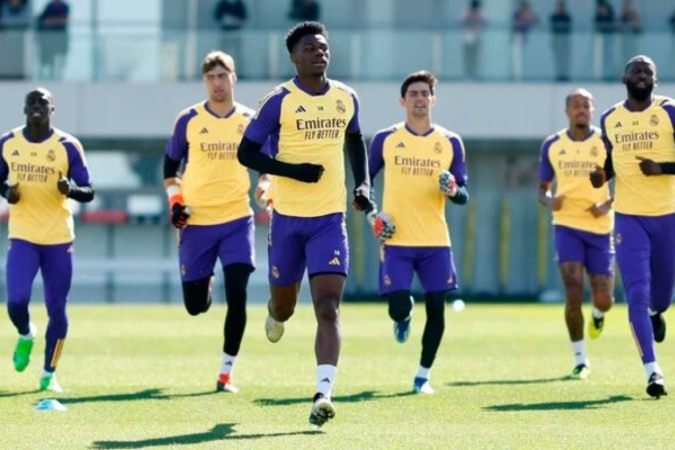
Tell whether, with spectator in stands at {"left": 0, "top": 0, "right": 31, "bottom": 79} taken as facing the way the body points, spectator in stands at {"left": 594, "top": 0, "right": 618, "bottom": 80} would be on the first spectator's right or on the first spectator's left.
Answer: on the first spectator's left

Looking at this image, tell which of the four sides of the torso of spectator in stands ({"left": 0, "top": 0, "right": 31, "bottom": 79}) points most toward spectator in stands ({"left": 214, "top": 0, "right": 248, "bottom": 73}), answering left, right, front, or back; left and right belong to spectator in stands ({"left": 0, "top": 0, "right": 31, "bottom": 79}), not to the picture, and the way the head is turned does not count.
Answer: left

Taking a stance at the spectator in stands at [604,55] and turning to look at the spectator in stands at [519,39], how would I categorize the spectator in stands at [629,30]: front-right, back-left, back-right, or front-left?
back-right

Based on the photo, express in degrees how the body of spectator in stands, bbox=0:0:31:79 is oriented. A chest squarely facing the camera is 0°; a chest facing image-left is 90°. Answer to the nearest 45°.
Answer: approximately 0°

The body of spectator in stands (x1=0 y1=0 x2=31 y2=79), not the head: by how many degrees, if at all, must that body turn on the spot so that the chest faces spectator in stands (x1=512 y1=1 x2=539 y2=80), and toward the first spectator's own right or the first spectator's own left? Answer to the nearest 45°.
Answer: approximately 90° to the first spectator's own left

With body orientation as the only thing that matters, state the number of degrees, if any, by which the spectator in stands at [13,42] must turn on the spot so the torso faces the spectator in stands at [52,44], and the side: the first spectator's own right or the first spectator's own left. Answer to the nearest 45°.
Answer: approximately 90° to the first spectator's own left

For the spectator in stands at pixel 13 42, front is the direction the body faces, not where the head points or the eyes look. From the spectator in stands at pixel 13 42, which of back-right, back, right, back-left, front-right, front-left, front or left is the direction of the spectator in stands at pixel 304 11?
left

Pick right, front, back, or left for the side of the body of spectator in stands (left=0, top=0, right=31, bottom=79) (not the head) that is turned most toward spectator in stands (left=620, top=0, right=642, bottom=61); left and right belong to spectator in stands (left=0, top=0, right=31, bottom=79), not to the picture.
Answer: left

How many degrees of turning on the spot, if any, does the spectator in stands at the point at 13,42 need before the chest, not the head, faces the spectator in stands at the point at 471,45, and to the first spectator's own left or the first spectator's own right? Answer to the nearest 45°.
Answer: approximately 90° to the first spectator's own left
